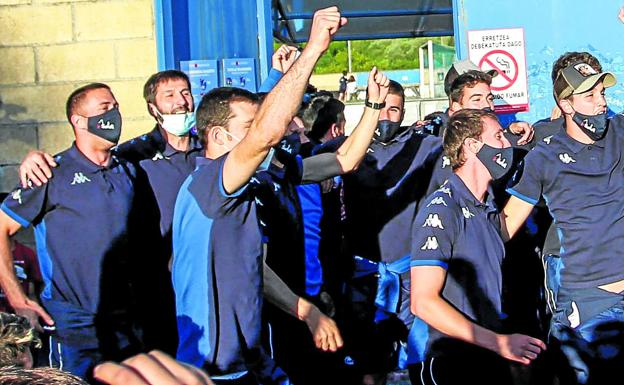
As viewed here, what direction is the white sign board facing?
toward the camera
